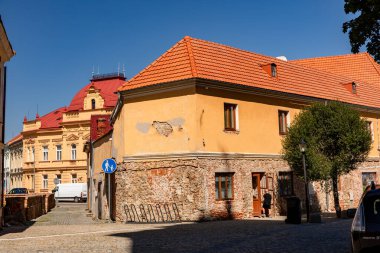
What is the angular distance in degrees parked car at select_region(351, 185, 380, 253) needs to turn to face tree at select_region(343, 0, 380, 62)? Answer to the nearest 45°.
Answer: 0° — it already faces it

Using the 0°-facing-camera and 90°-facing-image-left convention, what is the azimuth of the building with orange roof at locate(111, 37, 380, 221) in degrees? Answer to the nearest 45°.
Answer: approximately 315°

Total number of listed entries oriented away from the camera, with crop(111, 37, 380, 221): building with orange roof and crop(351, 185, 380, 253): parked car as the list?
1

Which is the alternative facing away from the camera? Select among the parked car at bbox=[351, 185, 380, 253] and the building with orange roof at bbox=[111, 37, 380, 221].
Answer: the parked car

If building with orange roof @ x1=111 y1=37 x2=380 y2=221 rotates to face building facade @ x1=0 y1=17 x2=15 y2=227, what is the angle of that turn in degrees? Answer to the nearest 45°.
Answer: approximately 90° to its right

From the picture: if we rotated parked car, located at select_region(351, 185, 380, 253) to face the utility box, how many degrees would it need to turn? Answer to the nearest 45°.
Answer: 0° — it already faces it

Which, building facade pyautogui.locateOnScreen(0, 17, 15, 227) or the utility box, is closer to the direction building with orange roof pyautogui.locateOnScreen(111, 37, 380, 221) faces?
the utility box

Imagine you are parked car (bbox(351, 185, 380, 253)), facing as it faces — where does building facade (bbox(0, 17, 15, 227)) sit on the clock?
The building facade is roughly at 10 o'clock from the parked car.

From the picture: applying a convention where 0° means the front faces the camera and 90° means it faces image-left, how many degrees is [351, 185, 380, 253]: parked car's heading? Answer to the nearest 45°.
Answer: approximately 180°
